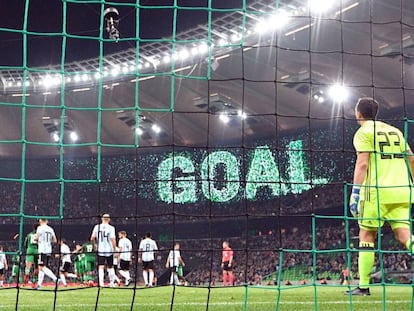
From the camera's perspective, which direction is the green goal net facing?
away from the camera

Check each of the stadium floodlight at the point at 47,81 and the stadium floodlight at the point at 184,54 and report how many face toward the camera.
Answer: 2

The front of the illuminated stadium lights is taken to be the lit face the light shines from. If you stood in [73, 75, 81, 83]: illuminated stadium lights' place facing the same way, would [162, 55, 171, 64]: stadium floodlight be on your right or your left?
on your left

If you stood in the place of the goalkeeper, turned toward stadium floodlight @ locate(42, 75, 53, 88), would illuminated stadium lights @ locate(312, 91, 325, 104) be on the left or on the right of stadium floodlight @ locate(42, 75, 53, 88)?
right

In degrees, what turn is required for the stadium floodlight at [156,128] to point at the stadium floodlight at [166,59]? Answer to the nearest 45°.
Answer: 0° — it already faces it

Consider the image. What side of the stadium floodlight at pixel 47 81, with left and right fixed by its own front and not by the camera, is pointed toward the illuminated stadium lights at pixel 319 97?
left

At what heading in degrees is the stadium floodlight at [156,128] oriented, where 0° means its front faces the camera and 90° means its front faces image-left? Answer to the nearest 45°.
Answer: approximately 0°

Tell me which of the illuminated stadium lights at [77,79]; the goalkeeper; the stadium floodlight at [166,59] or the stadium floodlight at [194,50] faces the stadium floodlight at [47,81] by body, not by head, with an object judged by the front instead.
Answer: the goalkeeper

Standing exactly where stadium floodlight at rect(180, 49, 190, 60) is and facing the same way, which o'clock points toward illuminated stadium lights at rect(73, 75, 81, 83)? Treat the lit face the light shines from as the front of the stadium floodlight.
The illuminated stadium lights is roughly at 4 o'clock from the stadium floodlight.

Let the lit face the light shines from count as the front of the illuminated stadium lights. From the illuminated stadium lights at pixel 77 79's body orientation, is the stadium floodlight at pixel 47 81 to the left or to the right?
on its right

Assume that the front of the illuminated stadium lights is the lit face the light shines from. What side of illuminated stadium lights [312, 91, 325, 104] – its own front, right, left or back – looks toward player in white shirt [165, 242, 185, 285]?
front

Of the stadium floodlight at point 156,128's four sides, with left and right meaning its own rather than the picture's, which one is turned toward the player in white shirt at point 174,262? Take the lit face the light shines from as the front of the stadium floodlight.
front

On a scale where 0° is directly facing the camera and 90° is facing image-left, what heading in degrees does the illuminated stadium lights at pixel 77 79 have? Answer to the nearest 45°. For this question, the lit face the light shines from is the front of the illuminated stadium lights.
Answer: approximately 0°
